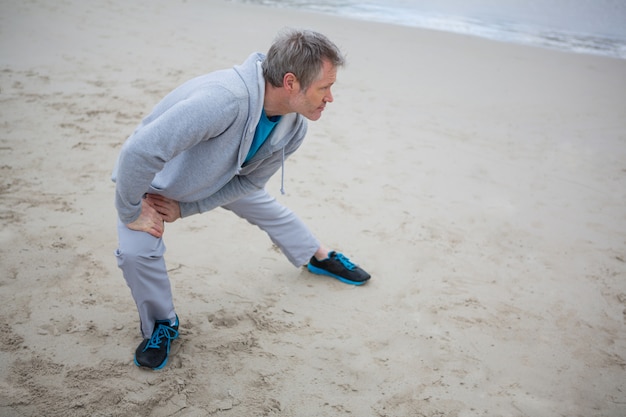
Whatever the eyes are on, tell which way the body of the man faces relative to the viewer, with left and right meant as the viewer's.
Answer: facing the viewer and to the right of the viewer

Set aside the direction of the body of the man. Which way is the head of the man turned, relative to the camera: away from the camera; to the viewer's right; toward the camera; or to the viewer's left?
to the viewer's right
